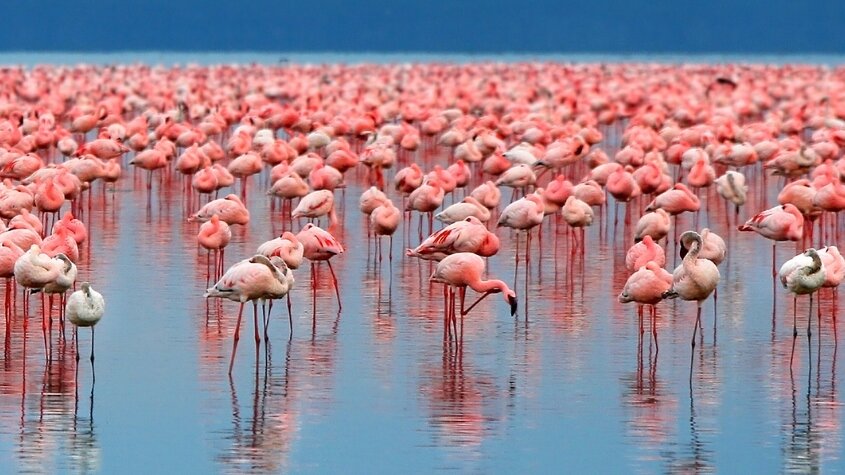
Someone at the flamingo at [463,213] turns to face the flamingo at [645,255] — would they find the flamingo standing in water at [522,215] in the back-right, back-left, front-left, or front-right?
front-left

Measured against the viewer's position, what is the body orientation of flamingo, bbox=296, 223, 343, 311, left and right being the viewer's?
facing to the left of the viewer

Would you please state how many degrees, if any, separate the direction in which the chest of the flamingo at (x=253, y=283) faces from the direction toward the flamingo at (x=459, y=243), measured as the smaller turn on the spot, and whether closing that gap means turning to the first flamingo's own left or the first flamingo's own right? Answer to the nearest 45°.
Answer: approximately 45° to the first flamingo's own left

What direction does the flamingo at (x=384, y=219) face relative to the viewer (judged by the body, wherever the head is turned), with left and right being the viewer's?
facing the viewer

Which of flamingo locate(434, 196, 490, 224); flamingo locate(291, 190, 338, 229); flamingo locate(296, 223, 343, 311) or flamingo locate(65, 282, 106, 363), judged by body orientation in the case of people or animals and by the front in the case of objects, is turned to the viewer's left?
flamingo locate(296, 223, 343, 311)

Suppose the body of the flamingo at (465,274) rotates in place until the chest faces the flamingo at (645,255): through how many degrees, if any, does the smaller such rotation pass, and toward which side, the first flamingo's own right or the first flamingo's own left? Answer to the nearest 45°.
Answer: approximately 45° to the first flamingo's own left

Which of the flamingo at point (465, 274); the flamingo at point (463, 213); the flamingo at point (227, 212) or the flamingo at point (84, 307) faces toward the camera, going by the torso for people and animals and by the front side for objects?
the flamingo at point (84, 307)

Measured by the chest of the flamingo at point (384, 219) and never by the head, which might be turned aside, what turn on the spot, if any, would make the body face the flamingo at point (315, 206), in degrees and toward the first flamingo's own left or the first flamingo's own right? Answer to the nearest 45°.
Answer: approximately 135° to the first flamingo's own right
